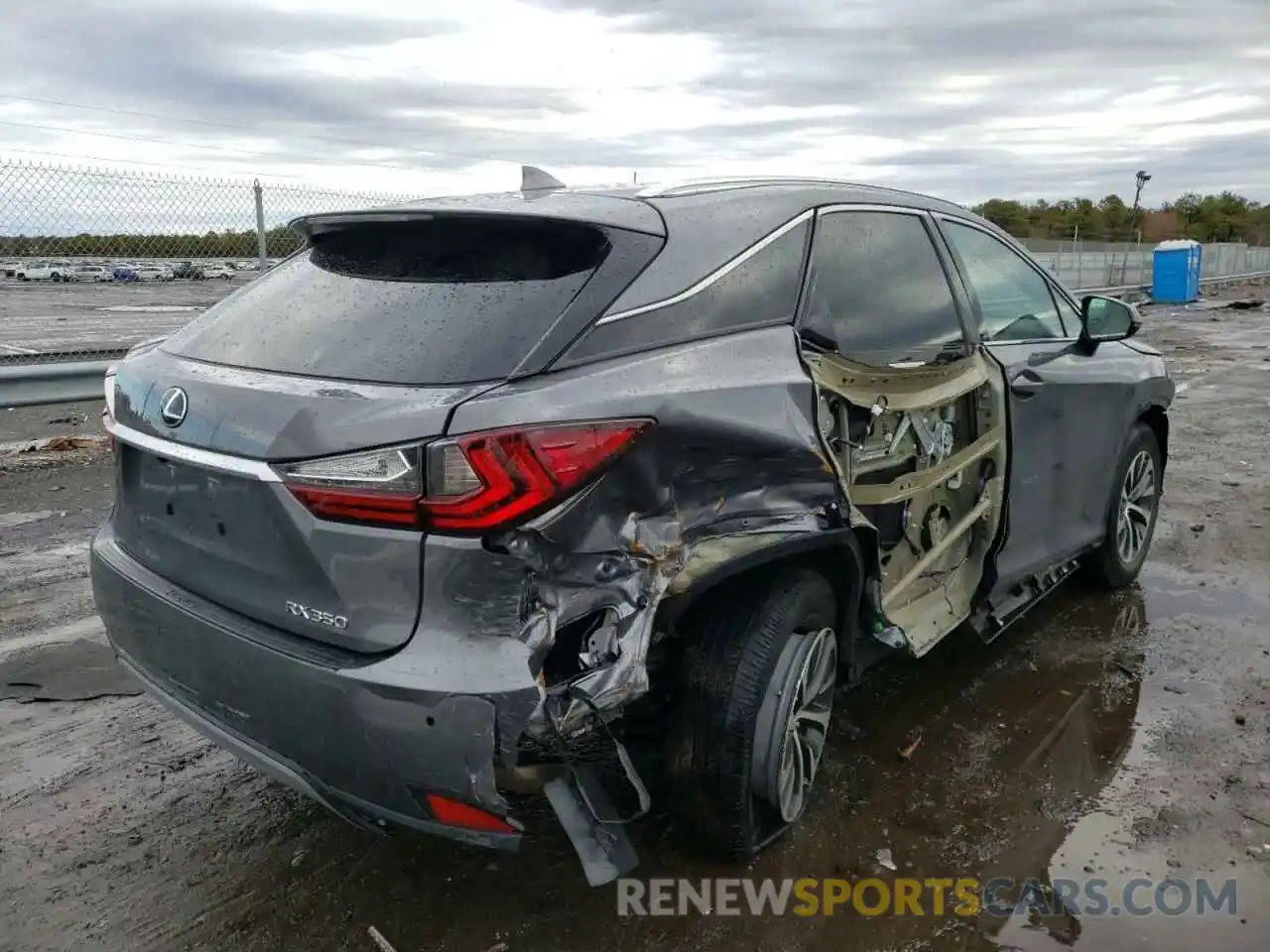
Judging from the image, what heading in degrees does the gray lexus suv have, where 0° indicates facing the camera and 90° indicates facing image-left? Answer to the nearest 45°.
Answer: approximately 225°

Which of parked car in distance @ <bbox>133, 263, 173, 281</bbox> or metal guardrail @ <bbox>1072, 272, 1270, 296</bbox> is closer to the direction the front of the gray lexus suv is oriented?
the metal guardrail

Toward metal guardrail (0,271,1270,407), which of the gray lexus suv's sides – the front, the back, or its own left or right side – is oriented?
left

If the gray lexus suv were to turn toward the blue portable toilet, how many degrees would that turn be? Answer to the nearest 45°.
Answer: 0° — it already faces it

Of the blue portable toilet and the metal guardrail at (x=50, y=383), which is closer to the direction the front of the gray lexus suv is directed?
the blue portable toilet

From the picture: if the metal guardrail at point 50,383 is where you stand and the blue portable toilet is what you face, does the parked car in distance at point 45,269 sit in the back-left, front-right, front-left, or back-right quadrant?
front-left

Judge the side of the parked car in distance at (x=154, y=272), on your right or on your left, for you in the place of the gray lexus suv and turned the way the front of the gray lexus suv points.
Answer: on your left

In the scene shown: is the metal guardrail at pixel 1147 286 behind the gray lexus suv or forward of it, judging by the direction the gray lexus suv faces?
forward

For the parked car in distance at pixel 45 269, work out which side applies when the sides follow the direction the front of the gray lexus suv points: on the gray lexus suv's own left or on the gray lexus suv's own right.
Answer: on the gray lexus suv's own left
